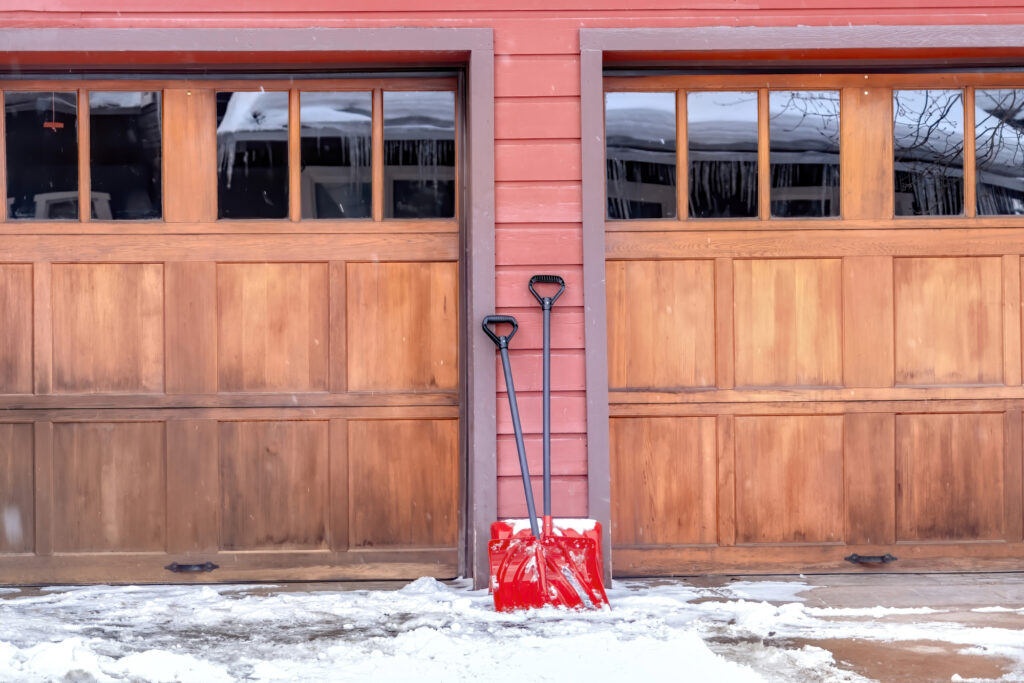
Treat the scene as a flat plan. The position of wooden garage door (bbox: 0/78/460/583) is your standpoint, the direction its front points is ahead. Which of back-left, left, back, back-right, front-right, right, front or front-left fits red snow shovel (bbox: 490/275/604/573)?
front-left

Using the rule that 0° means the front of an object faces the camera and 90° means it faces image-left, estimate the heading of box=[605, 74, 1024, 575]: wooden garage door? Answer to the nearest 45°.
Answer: approximately 0°

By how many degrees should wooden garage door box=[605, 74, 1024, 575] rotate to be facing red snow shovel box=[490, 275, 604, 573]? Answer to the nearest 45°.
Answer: approximately 45° to its right

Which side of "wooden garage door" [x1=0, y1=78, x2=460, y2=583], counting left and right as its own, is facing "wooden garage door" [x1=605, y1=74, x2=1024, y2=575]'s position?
left

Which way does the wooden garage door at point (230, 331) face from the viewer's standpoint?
toward the camera

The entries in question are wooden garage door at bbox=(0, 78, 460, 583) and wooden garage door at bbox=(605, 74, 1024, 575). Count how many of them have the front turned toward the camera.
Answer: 2

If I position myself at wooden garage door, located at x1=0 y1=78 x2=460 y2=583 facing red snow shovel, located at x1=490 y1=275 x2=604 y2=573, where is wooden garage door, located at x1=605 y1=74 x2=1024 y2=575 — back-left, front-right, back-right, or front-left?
front-left

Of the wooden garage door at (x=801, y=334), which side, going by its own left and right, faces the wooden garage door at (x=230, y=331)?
right
